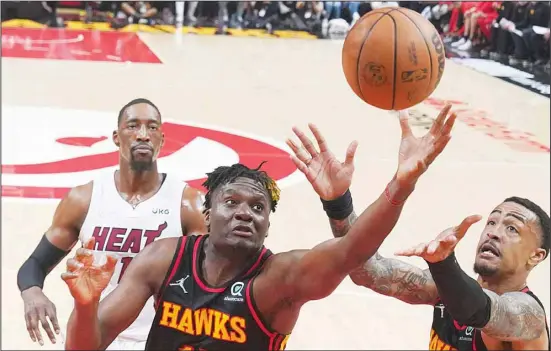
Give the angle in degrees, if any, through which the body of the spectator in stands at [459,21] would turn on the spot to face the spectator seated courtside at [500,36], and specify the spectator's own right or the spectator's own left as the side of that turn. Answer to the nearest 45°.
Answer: approximately 90° to the spectator's own left

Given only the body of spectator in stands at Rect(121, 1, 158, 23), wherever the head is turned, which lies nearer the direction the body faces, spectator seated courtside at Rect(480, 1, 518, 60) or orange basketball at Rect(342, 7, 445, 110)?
the orange basketball

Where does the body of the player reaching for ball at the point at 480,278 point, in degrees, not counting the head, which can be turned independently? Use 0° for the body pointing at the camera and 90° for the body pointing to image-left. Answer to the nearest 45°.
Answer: approximately 45°

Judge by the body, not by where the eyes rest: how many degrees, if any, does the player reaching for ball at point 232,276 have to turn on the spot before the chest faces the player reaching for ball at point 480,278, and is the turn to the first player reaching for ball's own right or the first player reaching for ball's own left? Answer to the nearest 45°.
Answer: approximately 90° to the first player reaching for ball's own left

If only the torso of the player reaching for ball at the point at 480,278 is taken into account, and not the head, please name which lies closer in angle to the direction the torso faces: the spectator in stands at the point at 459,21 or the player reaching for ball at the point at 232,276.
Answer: the player reaching for ball

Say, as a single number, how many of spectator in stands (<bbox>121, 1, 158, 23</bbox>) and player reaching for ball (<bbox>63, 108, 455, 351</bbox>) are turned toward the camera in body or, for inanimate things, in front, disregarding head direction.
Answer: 2

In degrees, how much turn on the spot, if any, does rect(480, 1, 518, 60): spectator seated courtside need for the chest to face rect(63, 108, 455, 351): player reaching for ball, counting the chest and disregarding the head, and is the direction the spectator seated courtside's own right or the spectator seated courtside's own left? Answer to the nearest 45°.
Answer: approximately 45° to the spectator seated courtside's own left
